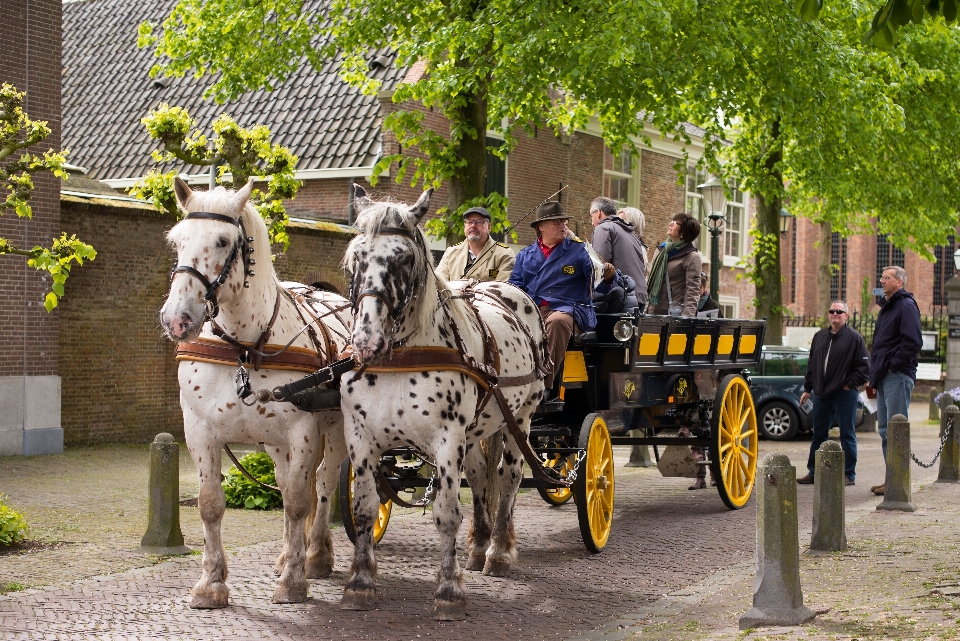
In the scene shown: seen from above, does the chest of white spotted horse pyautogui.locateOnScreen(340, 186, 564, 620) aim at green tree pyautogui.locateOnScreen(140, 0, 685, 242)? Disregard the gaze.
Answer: no

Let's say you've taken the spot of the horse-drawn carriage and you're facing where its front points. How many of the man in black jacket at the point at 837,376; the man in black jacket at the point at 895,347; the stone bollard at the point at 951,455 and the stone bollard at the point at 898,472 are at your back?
4

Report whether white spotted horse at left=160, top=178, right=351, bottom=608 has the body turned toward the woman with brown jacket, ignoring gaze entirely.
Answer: no

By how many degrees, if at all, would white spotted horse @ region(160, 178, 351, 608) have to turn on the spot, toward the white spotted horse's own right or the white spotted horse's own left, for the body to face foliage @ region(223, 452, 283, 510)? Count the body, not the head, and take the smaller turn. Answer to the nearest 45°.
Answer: approximately 135° to the white spotted horse's own right

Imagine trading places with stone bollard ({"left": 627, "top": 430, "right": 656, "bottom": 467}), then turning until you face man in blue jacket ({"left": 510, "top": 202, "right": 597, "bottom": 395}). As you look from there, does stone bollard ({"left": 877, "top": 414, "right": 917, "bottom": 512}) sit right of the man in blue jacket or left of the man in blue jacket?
left

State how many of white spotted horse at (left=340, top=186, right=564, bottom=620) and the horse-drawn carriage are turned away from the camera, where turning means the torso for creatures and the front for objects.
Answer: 0

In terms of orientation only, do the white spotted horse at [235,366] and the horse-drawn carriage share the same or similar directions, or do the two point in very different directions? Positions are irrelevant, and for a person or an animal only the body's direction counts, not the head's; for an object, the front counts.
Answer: same or similar directions

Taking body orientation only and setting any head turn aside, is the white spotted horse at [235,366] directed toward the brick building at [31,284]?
no

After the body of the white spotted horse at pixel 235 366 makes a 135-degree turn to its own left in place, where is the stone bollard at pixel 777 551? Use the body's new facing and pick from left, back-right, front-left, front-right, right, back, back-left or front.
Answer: front

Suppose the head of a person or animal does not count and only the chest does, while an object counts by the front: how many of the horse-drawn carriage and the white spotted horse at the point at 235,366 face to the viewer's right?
0

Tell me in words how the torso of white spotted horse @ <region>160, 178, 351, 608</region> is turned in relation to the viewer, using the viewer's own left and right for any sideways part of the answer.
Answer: facing the viewer and to the left of the viewer

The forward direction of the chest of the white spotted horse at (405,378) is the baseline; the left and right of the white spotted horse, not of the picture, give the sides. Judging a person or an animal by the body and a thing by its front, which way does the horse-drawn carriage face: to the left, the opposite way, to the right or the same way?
the same way

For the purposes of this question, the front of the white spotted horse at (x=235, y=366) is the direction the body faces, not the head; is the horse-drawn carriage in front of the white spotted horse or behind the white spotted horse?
behind

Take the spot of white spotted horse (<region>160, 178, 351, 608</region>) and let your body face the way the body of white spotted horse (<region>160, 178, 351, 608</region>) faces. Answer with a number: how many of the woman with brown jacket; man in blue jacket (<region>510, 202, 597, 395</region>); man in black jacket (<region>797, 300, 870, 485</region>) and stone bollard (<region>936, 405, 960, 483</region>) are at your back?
4
